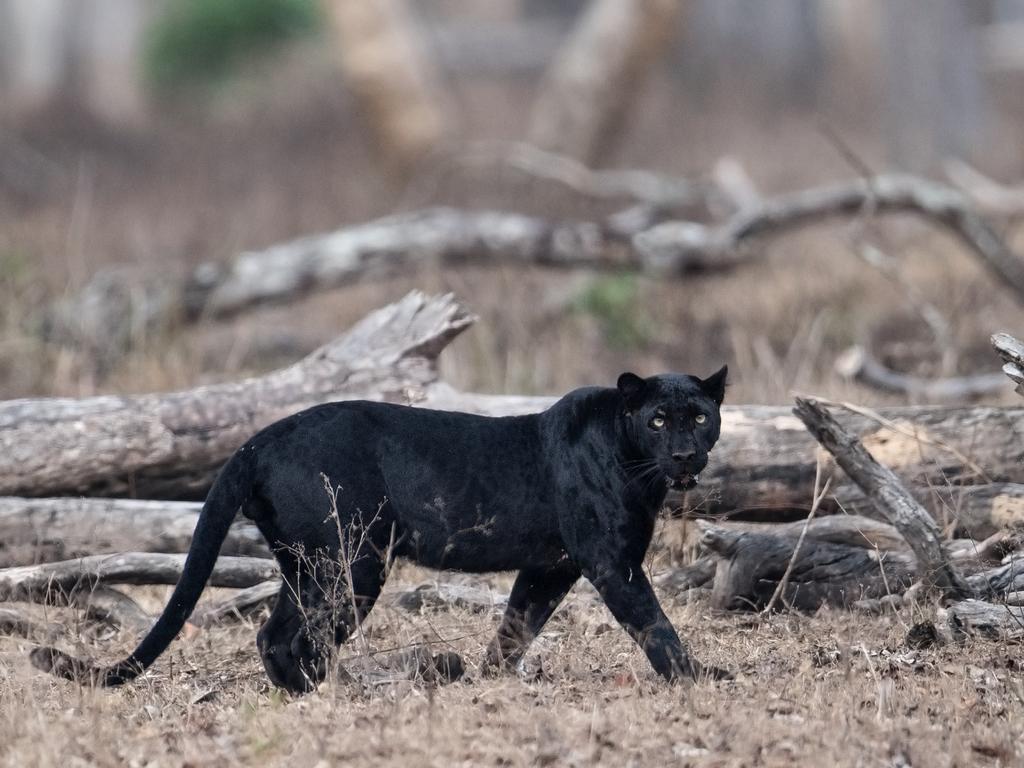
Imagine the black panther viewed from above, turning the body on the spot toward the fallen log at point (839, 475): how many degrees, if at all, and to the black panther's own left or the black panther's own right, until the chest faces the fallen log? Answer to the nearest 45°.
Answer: approximately 45° to the black panther's own left

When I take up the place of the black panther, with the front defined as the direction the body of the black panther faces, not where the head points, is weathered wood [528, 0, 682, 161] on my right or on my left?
on my left

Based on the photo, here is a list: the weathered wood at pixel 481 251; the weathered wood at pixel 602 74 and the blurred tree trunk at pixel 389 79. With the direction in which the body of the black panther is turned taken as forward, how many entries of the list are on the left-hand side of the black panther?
3

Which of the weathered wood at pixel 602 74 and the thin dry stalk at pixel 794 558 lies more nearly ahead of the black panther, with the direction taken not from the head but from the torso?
the thin dry stalk

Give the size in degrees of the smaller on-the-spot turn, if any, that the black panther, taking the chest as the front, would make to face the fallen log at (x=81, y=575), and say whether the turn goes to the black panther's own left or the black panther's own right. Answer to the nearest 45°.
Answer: approximately 135° to the black panther's own left

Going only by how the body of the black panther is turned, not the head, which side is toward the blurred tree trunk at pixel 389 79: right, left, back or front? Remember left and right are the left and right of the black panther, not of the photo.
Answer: left

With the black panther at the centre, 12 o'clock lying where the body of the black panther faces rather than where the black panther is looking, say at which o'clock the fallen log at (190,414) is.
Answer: The fallen log is roughly at 8 o'clock from the black panther.

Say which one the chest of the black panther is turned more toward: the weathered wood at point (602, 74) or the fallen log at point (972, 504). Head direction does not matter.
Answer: the fallen log

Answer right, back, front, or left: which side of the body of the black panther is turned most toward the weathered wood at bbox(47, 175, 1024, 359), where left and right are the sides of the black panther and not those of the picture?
left

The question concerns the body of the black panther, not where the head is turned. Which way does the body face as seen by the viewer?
to the viewer's right
